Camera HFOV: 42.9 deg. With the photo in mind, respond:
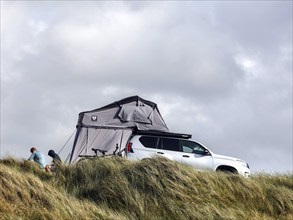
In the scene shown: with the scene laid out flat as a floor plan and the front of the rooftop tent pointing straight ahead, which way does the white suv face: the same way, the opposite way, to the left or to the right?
the opposite way

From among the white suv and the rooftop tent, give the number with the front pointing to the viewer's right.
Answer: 1

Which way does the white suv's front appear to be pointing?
to the viewer's right

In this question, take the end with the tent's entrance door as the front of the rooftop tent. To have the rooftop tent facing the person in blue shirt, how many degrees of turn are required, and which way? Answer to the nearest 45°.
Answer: approximately 45° to its left

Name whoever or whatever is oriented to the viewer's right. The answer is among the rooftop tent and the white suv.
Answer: the white suv

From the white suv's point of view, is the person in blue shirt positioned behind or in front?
behind
